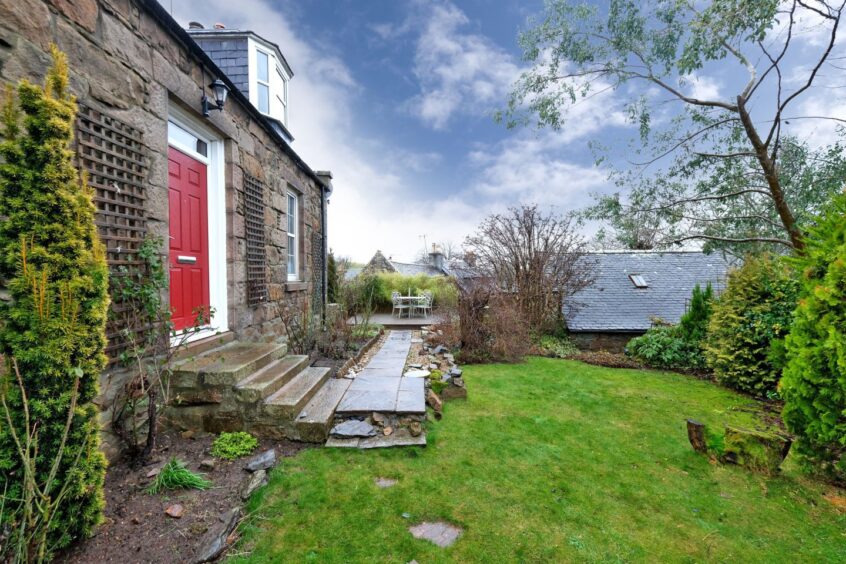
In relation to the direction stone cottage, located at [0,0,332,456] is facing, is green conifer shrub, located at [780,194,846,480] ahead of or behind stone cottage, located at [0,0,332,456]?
ahead

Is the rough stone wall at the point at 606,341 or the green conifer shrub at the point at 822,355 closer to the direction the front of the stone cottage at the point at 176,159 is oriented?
the green conifer shrub

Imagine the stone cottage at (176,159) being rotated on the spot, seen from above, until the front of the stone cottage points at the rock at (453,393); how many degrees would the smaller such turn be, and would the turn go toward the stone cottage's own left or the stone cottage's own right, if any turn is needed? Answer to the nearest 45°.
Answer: approximately 45° to the stone cottage's own left

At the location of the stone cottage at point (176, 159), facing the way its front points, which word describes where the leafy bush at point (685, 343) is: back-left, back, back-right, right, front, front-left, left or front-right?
front-left

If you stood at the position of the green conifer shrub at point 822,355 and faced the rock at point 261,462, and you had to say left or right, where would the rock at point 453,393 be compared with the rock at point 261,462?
right

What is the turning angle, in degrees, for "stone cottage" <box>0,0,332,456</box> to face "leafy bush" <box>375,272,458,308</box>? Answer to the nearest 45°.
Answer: approximately 90° to its left

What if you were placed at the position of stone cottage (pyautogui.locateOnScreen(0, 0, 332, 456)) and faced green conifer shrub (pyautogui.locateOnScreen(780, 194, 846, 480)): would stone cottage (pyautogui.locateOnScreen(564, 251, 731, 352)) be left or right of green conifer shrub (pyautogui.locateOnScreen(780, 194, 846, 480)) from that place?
left

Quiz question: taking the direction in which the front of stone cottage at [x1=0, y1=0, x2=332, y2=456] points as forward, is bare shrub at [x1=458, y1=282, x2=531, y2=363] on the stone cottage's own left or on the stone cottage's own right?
on the stone cottage's own left

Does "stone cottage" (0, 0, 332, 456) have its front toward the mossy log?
yes

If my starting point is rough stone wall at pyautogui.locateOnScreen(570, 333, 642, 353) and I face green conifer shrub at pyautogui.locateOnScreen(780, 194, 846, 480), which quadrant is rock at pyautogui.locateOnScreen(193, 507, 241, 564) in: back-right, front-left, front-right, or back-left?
front-right

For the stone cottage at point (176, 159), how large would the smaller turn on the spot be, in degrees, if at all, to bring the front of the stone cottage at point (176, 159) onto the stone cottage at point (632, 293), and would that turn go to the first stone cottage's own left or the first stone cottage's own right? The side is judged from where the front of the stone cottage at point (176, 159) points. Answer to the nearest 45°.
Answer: approximately 45° to the first stone cottage's own left

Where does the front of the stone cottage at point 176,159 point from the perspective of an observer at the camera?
facing the viewer and to the right of the viewer

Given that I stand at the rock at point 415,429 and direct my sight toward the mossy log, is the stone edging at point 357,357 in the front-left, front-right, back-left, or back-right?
back-left
